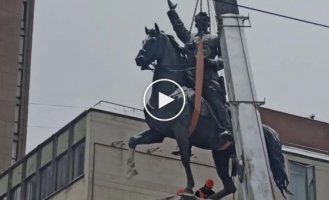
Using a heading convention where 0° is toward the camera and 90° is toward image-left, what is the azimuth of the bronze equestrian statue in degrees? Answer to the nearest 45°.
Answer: approximately 45°

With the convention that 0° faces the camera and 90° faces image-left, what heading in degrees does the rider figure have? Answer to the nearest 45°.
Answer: approximately 45°
